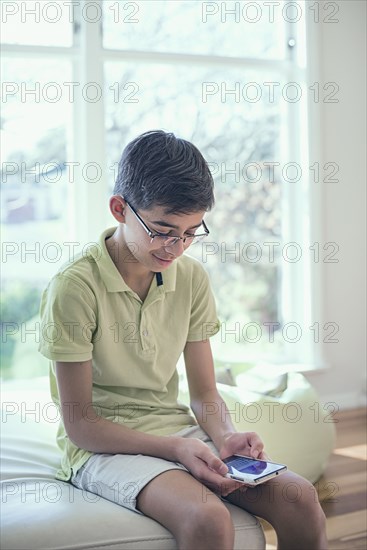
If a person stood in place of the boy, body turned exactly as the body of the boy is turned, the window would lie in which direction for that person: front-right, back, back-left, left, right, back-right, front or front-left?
back-left

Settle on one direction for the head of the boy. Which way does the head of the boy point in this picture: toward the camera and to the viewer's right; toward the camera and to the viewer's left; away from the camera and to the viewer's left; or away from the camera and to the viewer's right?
toward the camera and to the viewer's right

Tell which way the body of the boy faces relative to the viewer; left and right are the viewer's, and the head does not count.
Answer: facing the viewer and to the right of the viewer
